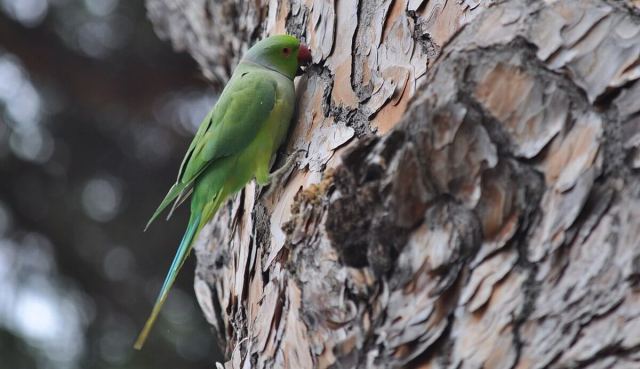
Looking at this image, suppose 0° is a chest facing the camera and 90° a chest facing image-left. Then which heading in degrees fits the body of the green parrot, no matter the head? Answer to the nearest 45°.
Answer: approximately 270°
